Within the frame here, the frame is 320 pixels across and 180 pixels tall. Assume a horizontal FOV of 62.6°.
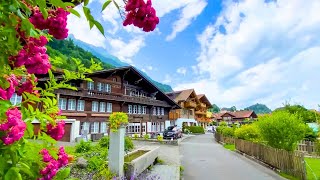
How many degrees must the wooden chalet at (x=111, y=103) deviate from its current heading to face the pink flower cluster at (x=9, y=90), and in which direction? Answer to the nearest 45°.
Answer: approximately 45° to its right

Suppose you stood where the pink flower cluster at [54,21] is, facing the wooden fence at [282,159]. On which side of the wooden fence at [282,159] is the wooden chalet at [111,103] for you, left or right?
left

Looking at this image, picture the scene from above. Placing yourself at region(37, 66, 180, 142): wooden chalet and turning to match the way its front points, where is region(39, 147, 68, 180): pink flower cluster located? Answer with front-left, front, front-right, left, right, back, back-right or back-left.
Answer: front-right

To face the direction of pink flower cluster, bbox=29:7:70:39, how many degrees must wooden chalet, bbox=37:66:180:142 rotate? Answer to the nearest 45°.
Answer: approximately 45° to its right

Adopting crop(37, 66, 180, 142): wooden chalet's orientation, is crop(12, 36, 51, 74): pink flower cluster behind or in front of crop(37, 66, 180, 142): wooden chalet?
in front

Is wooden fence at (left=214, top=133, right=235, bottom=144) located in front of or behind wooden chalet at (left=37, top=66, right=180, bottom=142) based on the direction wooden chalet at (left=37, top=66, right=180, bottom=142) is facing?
in front

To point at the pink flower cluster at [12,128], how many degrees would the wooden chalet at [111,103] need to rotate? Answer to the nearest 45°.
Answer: approximately 45° to its right

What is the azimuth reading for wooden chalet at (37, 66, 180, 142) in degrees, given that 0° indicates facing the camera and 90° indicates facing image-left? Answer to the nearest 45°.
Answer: approximately 315°

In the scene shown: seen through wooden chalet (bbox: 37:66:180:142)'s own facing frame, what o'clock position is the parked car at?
The parked car is roughly at 10 o'clock from the wooden chalet.

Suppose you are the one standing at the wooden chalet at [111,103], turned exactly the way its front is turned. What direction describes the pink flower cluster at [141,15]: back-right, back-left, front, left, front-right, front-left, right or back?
front-right

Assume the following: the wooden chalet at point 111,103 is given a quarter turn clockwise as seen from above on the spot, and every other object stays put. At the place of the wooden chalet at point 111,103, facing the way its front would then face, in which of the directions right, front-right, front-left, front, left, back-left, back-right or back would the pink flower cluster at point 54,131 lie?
front-left
